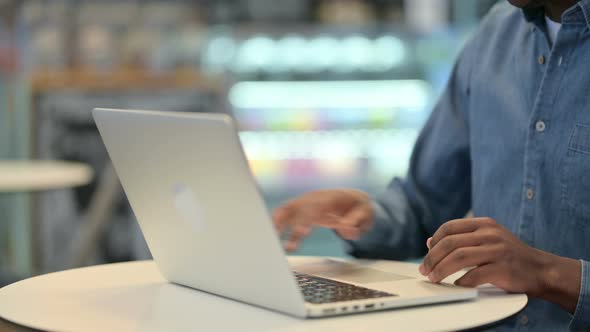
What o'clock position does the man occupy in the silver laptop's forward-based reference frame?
The man is roughly at 12 o'clock from the silver laptop.

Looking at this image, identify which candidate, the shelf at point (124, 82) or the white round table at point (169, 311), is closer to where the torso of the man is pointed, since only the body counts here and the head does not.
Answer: the white round table

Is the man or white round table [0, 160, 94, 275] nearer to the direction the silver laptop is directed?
the man

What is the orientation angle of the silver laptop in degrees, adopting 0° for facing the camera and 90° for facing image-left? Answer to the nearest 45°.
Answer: approximately 225°

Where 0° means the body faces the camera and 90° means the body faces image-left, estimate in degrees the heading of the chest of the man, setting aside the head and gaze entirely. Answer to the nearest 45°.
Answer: approximately 45°

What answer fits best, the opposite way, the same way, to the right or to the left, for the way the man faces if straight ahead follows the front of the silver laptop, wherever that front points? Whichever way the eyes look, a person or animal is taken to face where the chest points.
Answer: the opposite way

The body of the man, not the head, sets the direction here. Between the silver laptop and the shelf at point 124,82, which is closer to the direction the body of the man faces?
the silver laptop

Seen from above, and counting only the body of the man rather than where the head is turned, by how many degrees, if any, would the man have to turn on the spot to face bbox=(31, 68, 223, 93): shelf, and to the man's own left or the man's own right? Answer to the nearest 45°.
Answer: approximately 90° to the man's own right

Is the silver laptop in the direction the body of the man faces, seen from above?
yes

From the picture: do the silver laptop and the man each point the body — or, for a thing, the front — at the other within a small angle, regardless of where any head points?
yes
